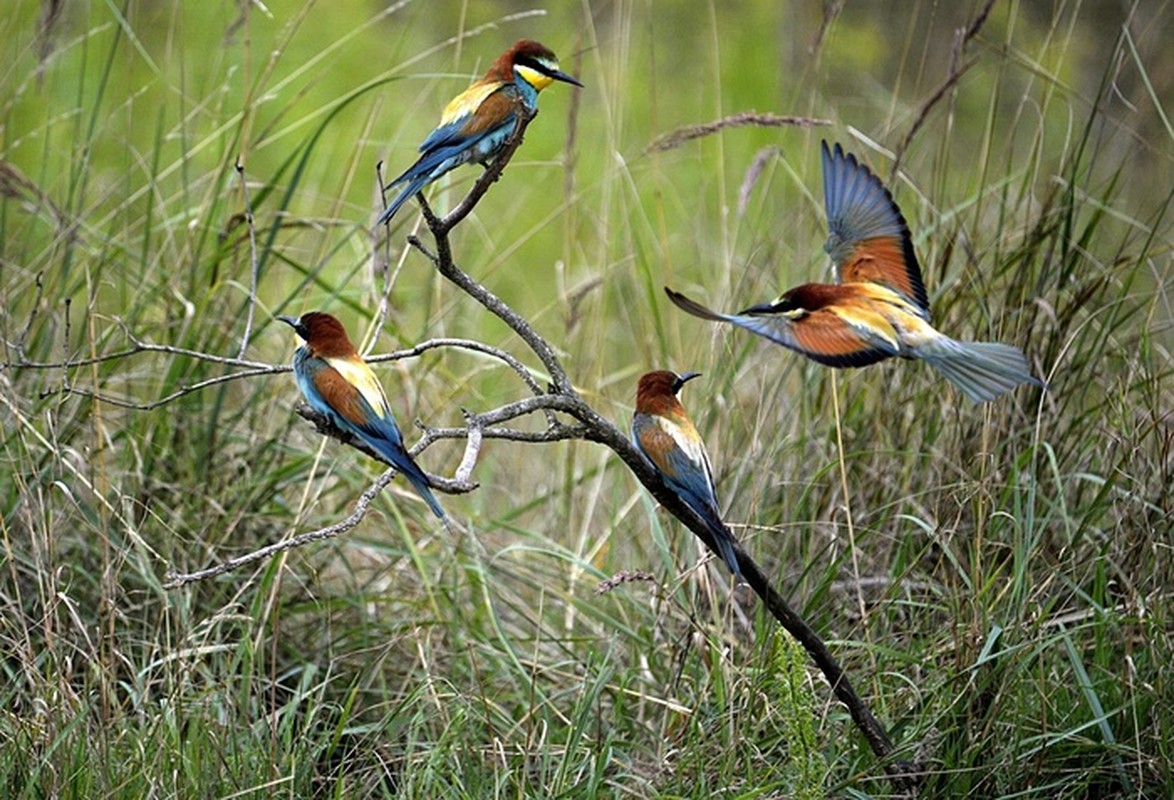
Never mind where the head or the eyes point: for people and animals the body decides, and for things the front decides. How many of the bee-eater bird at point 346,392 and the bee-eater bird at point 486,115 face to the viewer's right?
1

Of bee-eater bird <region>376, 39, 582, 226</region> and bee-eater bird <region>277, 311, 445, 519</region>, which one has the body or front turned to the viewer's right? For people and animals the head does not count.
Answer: bee-eater bird <region>376, 39, 582, 226</region>

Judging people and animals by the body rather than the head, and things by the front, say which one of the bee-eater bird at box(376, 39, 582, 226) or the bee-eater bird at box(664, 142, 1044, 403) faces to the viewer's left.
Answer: the bee-eater bird at box(664, 142, 1044, 403)

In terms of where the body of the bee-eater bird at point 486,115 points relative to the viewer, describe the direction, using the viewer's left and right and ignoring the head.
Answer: facing to the right of the viewer

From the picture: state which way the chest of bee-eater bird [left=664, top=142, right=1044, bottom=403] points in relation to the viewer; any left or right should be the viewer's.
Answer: facing to the left of the viewer

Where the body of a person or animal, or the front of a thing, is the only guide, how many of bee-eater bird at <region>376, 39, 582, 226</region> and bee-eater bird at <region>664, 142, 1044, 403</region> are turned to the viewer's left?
1

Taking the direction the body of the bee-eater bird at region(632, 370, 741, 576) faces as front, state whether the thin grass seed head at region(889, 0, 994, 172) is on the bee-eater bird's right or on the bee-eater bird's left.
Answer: on the bee-eater bird's right
